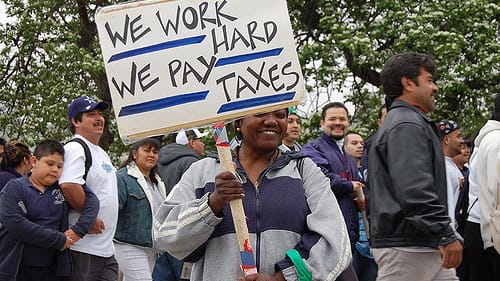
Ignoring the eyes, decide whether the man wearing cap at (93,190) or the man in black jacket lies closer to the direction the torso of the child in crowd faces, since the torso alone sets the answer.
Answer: the man in black jacket

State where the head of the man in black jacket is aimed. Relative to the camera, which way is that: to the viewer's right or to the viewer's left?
to the viewer's right

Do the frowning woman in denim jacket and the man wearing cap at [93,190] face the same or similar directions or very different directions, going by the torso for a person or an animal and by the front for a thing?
same or similar directions

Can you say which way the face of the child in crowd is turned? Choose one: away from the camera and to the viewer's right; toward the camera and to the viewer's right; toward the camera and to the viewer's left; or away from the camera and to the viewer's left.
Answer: toward the camera and to the viewer's right

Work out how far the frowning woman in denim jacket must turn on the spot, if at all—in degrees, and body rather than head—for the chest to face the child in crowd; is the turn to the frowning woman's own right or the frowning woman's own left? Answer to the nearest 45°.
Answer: approximately 90° to the frowning woman's own right

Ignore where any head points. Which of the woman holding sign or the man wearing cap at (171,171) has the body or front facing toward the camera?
the woman holding sign
